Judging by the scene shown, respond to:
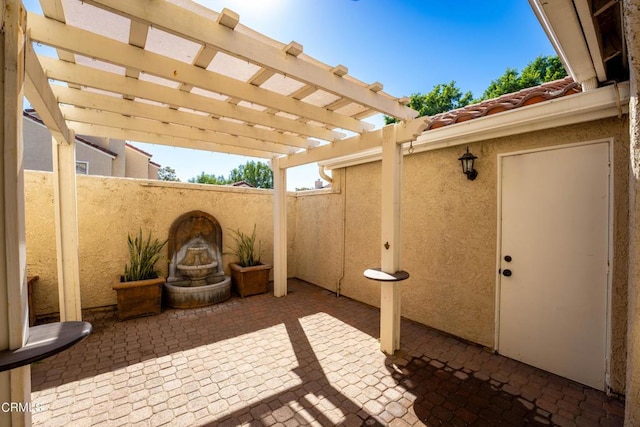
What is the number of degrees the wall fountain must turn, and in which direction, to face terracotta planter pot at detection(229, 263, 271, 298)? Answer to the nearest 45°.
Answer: approximately 90° to its left

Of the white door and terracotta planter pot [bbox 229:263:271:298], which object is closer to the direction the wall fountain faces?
the white door

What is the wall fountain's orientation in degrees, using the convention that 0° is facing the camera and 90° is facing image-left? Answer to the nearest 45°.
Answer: approximately 0°

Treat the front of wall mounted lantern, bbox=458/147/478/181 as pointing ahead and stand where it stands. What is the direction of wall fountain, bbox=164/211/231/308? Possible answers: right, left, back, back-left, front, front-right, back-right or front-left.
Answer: front-right

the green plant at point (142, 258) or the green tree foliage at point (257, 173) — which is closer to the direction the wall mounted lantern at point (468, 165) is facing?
the green plant

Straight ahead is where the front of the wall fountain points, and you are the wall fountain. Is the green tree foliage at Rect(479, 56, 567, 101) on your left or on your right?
on your left

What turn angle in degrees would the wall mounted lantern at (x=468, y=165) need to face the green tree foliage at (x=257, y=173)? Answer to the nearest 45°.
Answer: approximately 90° to its right

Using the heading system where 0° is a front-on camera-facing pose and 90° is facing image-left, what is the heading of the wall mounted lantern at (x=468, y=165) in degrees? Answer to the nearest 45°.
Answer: approximately 45°

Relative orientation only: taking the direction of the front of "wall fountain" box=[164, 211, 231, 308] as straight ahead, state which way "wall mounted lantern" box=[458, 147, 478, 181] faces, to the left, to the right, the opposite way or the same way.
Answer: to the right

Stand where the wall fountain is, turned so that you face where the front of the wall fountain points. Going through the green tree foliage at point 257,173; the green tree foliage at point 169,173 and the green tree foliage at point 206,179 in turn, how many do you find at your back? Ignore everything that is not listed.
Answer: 3

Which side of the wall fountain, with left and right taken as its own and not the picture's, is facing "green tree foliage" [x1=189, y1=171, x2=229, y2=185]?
back

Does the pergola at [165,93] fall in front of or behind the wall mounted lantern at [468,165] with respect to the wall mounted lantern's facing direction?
in front

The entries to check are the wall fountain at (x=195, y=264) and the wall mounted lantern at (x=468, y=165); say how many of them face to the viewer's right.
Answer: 0

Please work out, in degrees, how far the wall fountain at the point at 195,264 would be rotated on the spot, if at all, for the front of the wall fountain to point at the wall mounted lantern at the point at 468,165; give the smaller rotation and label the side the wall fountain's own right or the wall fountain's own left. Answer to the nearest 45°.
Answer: approximately 45° to the wall fountain's own left

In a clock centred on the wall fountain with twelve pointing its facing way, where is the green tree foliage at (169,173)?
The green tree foliage is roughly at 6 o'clock from the wall fountain.
